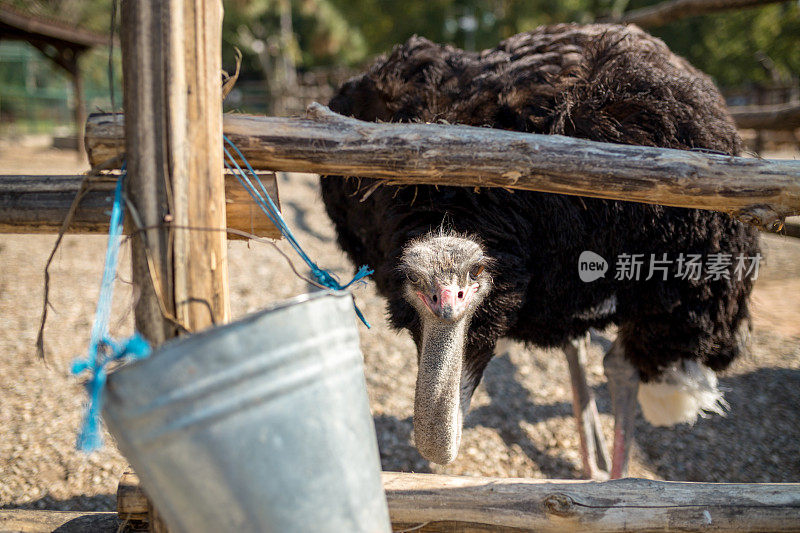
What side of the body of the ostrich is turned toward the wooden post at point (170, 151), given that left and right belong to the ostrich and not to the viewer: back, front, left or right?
front

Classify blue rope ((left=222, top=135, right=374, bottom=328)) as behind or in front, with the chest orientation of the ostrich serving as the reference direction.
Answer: in front

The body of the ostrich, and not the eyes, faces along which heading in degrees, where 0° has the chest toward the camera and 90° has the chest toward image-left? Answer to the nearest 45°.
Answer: approximately 45°

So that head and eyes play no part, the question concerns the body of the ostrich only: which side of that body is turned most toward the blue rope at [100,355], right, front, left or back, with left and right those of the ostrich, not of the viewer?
front

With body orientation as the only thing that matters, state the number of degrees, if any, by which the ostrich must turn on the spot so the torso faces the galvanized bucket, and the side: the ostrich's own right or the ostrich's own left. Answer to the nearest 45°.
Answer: approximately 45° to the ostrich's own left

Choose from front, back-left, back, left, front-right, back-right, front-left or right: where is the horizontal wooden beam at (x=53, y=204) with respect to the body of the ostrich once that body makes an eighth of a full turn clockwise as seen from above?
front-left

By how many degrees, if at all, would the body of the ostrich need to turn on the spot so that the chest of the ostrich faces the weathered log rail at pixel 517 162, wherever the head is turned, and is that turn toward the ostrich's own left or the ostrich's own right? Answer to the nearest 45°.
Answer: approximately 45° to the ostrich's own left
